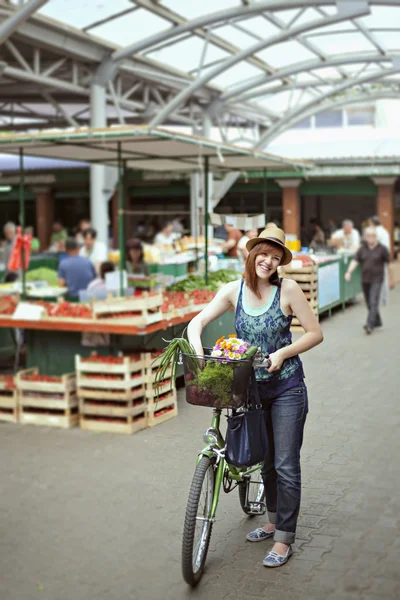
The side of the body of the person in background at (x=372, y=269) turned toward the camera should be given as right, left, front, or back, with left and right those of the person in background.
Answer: front

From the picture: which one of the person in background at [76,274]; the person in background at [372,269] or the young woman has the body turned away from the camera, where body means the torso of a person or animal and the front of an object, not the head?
the person in background at [76,274]

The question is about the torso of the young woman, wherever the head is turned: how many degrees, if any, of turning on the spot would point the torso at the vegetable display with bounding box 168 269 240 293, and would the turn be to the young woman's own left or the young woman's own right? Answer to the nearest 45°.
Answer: approximately 135° to the young woman's own right

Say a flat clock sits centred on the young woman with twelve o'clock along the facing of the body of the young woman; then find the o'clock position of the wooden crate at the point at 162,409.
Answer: The wooden crate is roughly at 4 o'clock from the young woman.

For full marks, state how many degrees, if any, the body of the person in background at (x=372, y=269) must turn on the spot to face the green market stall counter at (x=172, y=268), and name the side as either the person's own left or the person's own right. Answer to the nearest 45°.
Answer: approximately 90° to the person's own right

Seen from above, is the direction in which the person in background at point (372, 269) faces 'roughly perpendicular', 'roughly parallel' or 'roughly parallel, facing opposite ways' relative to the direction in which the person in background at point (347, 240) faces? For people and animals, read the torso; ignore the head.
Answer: roughly parallel

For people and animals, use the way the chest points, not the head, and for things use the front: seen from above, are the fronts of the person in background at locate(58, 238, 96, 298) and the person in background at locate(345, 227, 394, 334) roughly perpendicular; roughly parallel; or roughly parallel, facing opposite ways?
roughly parallel, facing opposite ways

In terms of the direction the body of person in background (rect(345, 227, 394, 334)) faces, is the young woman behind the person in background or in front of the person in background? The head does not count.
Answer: in front

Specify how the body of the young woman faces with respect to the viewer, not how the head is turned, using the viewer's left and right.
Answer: facing the viewer and to the left of the viewer

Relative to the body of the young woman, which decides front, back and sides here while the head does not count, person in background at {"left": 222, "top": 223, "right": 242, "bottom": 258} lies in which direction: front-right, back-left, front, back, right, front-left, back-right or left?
back-right

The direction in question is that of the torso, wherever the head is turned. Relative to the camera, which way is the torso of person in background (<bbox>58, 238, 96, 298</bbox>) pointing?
away from the camera

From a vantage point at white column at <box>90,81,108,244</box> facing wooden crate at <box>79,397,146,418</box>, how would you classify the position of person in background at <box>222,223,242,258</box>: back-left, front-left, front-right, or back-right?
front-left

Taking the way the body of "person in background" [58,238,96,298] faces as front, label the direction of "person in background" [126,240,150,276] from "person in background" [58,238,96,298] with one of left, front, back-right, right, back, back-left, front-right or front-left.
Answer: front-right

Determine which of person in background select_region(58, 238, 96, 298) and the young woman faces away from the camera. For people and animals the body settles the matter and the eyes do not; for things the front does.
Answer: the person in background

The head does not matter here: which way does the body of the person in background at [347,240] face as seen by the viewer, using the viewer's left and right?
facing the viewer
